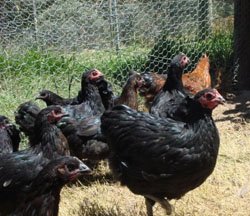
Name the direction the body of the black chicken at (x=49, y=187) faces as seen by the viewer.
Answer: to the viewer's right

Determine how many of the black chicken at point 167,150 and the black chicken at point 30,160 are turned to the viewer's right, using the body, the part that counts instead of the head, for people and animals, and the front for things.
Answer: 2

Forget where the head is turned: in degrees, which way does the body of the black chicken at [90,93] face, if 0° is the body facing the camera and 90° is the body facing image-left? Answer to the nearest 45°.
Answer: approximately 270°

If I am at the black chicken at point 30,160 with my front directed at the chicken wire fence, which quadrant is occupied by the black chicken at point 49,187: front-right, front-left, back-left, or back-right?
back-right

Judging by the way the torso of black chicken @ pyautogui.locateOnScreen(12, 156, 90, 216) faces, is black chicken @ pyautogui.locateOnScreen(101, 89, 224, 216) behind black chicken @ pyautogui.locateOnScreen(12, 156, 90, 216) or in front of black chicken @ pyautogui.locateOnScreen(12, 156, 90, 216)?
in front

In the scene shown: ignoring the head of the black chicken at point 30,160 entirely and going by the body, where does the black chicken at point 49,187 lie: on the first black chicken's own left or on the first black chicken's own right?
on the first black chicken's own right

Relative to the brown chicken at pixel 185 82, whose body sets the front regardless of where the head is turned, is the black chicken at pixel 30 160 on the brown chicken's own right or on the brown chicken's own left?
on the brown chicken's own left

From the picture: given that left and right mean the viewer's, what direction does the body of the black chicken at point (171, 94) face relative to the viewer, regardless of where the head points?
facing to the right of the viewer

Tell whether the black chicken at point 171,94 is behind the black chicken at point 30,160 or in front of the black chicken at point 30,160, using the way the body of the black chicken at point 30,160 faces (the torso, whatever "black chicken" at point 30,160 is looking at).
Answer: in front
